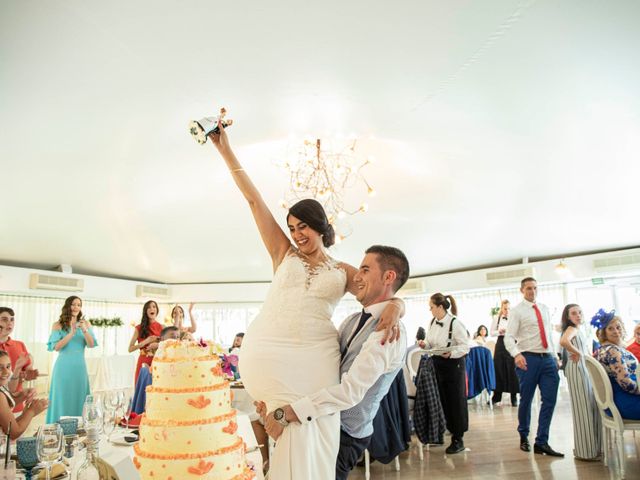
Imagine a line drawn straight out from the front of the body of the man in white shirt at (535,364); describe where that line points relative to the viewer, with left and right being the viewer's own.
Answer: facing the viewer and to the right of the viewer

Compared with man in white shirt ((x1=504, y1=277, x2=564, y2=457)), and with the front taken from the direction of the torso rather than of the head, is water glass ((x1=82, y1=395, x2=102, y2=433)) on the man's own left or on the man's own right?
on the man's own right

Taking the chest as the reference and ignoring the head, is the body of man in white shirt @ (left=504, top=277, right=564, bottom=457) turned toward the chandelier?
no

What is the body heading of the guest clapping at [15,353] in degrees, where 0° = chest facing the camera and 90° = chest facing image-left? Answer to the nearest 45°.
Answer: approximately 315°

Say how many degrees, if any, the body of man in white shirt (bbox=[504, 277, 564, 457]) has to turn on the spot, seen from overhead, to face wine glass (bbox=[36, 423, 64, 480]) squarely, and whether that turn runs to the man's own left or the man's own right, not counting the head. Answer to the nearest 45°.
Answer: approximately 45° to the man's own right

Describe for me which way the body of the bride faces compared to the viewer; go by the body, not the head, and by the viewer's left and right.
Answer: facing the viewer

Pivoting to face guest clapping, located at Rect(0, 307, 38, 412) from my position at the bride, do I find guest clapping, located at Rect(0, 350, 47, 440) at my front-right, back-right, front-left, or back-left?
front-left

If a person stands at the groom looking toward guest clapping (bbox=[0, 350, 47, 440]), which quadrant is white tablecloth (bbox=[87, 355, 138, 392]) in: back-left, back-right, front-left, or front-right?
front-right

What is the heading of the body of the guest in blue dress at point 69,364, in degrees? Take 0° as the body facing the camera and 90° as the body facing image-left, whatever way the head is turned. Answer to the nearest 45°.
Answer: approximately 315°

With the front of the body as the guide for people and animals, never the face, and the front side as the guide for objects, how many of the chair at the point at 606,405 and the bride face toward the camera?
1

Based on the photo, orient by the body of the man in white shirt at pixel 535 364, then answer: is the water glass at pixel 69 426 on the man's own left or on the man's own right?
on the man's own right

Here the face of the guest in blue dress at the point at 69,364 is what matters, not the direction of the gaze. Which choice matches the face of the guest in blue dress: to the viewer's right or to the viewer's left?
to the viewer's right

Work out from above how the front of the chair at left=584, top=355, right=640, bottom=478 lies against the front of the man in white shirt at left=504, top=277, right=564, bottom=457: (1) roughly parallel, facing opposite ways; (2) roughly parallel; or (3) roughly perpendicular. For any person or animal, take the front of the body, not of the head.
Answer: roughly perpendicular

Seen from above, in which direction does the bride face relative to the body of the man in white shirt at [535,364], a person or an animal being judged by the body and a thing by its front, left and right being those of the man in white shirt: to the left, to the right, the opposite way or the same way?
the same way

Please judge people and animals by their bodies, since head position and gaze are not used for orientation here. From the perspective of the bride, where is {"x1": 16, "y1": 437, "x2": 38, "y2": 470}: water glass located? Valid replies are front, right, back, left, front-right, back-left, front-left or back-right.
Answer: right

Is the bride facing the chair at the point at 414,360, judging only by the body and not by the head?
no
